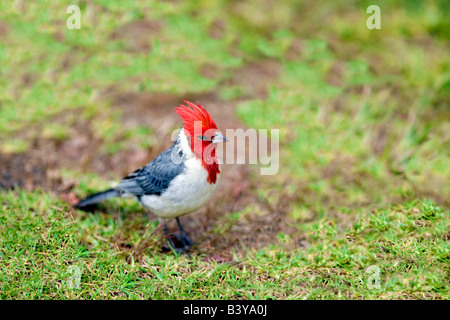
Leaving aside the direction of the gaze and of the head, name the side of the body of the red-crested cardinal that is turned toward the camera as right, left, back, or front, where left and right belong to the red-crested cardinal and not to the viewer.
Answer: right
